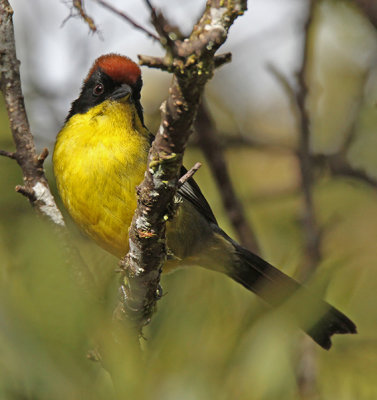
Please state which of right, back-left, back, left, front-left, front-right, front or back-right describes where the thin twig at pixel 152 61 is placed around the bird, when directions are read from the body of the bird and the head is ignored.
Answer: front-left

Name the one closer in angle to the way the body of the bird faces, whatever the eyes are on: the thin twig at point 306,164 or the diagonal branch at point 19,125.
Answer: the diagonal branch

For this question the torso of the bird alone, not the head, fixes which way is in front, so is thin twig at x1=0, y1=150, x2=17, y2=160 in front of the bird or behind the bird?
in front

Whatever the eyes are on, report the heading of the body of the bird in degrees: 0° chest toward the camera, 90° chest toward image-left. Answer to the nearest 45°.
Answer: approximately 45°
